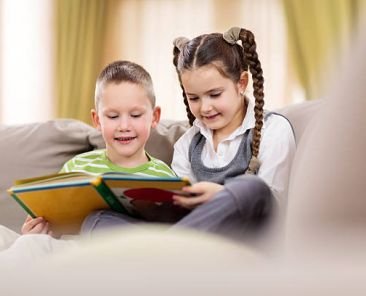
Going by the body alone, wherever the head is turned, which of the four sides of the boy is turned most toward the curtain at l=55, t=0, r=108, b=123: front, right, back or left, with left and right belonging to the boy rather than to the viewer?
back

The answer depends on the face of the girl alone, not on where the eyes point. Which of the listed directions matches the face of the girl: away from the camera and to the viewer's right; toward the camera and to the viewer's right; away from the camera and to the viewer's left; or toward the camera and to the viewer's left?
toward the camera and to the viewer's left

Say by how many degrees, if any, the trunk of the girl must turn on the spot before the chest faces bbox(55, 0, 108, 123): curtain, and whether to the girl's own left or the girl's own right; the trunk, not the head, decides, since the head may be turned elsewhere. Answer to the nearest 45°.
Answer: approximately 135° to the girl's own right

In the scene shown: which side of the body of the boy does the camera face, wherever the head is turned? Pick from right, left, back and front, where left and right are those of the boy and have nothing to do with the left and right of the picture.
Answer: front

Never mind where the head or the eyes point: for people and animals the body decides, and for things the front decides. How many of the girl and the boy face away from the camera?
0

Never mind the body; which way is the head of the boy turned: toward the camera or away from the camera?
toward the camera

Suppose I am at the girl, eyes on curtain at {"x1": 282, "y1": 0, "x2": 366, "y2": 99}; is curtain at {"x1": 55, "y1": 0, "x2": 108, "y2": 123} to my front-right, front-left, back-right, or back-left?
front-left

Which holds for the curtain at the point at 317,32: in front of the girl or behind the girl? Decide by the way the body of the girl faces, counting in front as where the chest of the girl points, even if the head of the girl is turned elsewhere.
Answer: behind

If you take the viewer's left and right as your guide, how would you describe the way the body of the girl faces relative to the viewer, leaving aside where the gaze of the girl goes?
facing the viewer and to the left of the viewer
